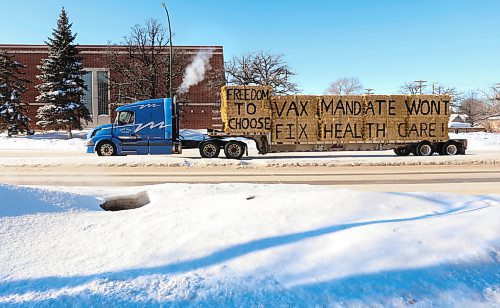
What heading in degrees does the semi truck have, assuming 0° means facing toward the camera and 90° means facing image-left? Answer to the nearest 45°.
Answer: approximately 90°

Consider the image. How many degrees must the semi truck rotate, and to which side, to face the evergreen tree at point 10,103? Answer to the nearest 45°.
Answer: approximately 45° to its right

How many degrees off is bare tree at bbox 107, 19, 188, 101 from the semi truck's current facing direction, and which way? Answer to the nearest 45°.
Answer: approximately 45° to its right

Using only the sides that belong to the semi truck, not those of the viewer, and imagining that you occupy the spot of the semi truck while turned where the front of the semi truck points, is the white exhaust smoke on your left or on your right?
on your right

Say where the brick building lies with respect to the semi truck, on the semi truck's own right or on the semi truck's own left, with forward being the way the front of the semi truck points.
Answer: on the semi truck's own right

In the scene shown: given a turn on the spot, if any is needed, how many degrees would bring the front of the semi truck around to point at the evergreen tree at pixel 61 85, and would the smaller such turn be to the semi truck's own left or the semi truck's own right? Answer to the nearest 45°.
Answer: approximately 45° to the semi truck's own right
